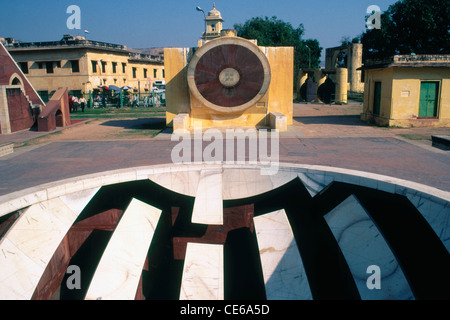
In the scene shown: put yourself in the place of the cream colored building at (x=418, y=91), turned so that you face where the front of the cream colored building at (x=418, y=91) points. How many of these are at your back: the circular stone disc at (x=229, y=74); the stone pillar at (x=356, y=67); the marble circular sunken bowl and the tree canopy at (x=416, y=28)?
2

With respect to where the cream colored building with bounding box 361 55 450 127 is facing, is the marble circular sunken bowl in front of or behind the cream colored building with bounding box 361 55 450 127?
in front

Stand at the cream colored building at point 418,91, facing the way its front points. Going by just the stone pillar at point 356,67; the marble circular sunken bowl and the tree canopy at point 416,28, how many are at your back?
2

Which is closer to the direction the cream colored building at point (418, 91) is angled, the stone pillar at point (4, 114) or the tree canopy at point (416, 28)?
the stone pillar

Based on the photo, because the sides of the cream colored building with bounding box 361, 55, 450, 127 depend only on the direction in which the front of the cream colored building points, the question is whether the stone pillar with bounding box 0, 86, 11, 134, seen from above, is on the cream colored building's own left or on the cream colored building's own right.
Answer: on the cream colored building's own right

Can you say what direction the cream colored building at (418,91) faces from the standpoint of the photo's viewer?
facing the viewer

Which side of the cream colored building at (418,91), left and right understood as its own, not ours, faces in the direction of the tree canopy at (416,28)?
back

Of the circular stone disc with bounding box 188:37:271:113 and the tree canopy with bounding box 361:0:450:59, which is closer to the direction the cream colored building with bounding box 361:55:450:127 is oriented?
the circular stone disc

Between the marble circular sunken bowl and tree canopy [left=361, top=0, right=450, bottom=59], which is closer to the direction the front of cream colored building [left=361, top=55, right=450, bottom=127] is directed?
the marble circular sunken bowl

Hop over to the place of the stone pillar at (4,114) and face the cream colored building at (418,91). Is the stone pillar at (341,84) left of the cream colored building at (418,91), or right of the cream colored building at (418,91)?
left

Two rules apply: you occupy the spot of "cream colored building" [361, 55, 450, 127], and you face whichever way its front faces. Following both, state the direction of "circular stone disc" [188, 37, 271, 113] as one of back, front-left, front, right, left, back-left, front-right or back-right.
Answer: front-right

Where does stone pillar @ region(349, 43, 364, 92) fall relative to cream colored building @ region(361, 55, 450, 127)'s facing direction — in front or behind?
behind

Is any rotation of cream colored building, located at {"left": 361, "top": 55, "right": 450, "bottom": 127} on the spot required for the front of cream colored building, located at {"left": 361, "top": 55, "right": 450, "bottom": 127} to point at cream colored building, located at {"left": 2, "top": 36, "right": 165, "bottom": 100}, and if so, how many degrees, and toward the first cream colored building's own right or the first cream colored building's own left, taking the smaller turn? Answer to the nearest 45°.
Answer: approximately 90° to the first cream colored building's own right

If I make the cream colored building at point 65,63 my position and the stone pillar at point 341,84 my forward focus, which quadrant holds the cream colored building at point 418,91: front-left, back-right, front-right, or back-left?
front-right

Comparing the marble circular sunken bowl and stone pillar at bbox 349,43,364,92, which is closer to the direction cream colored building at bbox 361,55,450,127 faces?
the marble circular sunken bowl
